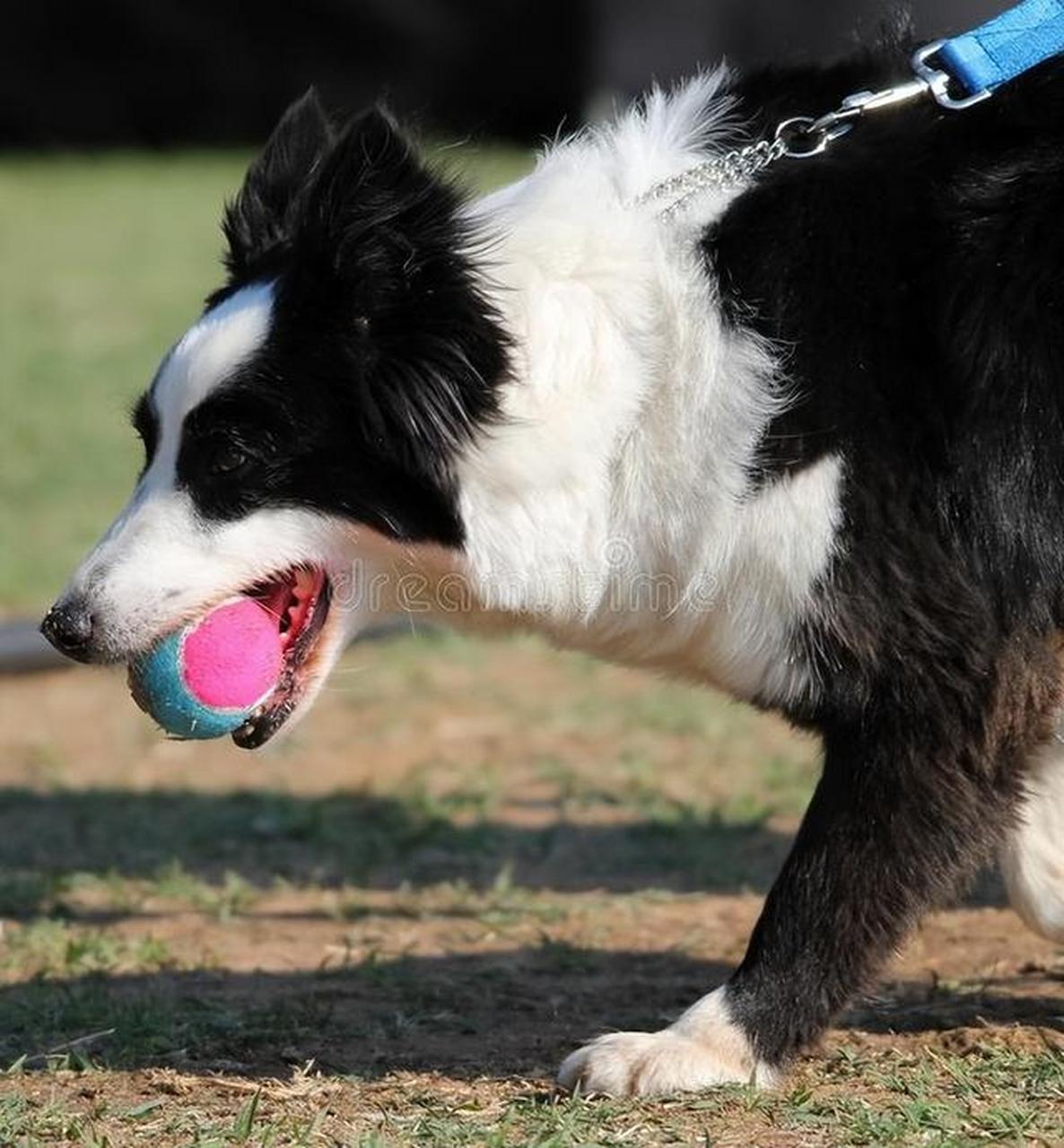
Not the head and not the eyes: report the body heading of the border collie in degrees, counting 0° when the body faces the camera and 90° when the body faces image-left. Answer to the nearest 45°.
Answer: approximately 90°
